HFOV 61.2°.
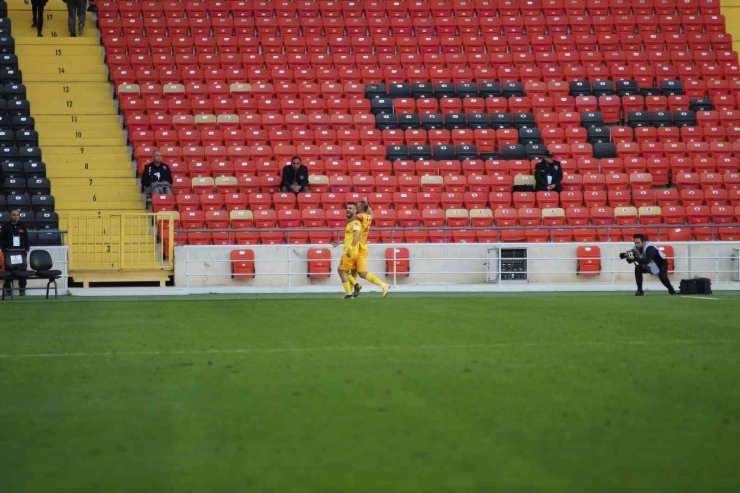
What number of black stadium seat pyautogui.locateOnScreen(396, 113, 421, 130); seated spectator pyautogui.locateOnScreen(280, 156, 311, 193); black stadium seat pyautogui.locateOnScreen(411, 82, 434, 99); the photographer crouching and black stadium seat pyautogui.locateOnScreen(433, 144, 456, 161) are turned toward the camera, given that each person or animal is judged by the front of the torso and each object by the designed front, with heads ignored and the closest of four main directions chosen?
4

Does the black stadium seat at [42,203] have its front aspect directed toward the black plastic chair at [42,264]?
yes

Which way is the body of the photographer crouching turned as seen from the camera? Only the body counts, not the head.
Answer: to the viewer's left

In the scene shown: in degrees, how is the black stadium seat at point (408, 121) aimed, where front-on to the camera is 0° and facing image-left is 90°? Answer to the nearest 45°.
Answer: approximately 0°

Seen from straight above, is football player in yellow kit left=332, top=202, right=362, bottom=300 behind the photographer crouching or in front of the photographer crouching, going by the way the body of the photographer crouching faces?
in front
